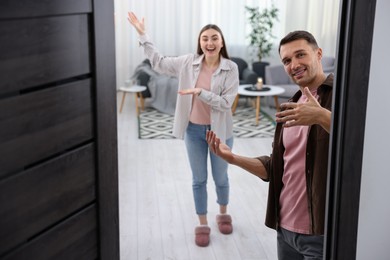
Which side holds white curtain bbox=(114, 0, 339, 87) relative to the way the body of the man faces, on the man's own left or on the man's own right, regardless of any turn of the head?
on the man's own right

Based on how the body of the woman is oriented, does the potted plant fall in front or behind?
behind

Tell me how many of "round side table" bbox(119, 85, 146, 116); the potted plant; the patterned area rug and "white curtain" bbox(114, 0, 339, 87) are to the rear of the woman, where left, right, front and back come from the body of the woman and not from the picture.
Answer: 4

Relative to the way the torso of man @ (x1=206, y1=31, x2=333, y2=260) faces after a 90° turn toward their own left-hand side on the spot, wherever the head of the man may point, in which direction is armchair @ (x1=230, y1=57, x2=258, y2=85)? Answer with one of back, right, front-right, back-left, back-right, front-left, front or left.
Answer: back-left

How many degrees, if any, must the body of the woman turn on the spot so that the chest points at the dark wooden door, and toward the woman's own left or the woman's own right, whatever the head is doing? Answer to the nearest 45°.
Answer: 0° — they already face it

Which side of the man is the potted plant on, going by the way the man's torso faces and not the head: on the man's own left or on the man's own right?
on the man's own right

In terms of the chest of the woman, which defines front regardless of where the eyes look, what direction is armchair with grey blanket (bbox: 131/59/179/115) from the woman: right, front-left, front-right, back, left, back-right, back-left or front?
back

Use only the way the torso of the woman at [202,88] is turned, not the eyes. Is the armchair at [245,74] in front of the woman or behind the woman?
behind

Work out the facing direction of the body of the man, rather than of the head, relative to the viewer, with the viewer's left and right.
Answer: facing the viewer and to the left of the viewer

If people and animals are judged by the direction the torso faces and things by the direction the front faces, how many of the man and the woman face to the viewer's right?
0

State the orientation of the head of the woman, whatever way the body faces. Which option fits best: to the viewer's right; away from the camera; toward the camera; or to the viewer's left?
toward the camera

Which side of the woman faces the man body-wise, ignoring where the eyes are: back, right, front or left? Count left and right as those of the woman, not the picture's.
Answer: front

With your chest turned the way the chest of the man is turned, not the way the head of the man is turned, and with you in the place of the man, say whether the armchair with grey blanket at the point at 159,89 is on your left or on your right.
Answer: on your right

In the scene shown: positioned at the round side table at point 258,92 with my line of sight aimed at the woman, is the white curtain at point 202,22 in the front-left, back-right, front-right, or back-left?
back-right

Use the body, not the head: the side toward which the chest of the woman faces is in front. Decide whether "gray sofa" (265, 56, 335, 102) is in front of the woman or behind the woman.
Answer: behind

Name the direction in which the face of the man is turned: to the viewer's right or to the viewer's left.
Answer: to the viewer's left

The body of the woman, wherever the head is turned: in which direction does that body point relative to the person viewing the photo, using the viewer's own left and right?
facing the viewer
